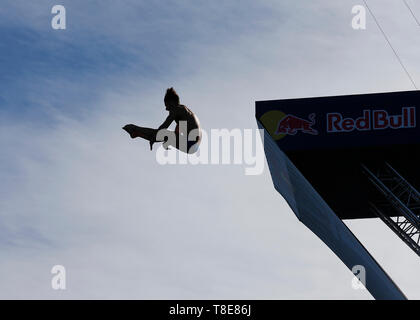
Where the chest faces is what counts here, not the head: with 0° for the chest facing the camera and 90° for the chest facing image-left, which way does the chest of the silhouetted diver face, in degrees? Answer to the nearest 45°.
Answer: approximately 90°
